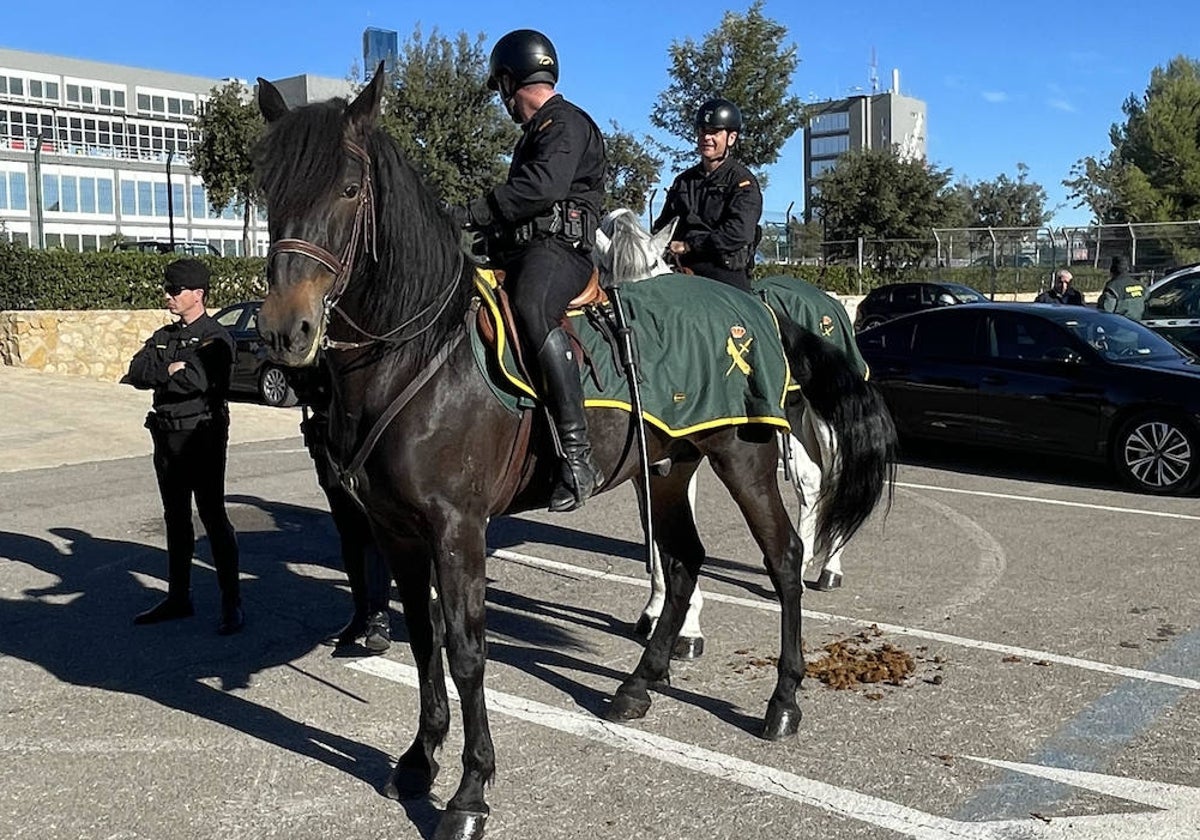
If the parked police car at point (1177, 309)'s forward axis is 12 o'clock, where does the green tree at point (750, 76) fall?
The green tree is roughly at 2 o'clock from the parked police car.

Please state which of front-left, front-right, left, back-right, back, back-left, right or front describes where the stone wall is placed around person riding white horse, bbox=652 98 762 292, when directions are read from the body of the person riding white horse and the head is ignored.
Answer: right

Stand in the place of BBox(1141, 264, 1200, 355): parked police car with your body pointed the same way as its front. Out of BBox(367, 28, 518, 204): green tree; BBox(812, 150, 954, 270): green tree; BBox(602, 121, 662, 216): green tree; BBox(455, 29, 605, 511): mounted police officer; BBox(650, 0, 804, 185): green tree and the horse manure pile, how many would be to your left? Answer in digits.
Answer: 2

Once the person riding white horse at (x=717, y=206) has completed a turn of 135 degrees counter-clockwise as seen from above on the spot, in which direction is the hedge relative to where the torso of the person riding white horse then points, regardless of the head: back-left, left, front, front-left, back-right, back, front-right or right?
back-left

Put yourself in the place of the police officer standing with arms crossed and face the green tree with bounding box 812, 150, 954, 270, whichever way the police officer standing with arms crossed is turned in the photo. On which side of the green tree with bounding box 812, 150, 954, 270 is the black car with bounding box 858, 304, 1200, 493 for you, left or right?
right

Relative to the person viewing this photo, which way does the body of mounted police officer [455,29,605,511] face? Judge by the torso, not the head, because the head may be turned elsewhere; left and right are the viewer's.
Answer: facing to the left of the viewer

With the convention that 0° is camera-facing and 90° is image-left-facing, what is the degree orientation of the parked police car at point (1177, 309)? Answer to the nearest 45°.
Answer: approximately 90°

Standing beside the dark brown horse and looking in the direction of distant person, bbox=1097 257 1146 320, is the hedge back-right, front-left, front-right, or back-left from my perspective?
front-left

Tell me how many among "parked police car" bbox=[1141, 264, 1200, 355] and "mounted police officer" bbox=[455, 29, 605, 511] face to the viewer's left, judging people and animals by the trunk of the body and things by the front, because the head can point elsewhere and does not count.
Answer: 2

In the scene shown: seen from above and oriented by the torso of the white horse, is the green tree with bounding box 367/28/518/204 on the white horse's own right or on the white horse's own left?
on the white horse's own right

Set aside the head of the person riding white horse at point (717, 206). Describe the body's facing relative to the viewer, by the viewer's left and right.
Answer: facing the viewer and to the left of the viewer
